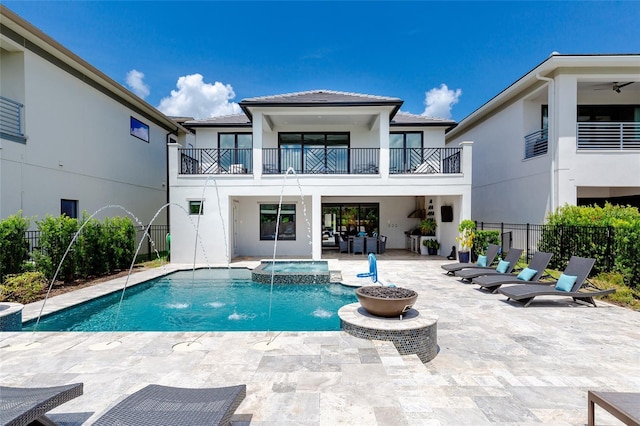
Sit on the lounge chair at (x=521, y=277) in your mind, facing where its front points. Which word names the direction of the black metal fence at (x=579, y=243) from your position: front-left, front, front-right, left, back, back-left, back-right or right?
back

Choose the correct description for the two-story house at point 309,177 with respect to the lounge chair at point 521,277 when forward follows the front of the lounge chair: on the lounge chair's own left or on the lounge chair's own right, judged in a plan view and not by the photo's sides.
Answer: on the lounge chair's own right

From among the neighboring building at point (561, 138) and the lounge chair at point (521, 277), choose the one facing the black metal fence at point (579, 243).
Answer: the neighboring building

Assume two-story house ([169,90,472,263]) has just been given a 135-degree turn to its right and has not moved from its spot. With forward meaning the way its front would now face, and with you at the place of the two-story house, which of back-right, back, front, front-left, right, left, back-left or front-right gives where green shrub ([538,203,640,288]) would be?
back

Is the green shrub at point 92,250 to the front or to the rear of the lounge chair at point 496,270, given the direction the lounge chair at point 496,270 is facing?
to the front

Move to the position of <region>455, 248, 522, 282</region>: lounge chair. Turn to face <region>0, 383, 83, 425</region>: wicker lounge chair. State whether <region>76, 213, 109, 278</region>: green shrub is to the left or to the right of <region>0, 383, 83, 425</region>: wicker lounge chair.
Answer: right

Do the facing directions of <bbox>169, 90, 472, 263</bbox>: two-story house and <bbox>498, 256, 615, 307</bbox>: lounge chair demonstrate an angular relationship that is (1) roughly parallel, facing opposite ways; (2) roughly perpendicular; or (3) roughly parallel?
roughly perpendicular

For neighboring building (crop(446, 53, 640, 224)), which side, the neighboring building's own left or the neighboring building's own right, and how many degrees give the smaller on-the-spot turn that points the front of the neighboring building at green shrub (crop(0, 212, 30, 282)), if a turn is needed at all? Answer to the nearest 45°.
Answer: approximately 45° to the neighboring building's own right

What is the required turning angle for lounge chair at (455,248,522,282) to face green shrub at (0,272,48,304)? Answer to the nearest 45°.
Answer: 0° — it already faces it

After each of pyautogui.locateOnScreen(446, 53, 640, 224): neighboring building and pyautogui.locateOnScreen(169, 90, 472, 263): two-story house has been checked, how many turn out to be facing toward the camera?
2

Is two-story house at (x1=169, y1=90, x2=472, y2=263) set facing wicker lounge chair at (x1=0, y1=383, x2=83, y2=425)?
yes
